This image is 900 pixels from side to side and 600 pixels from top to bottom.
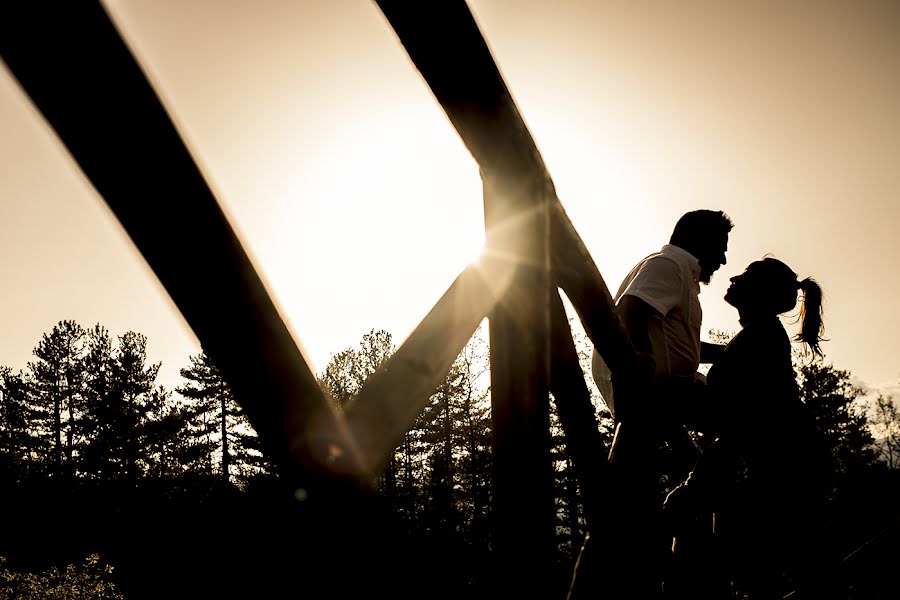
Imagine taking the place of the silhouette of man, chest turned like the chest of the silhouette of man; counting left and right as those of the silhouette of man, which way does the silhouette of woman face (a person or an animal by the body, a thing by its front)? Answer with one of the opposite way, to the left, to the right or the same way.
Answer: the opposite way

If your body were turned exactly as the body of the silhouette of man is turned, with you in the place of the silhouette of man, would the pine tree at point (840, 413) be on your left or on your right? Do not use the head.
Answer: on your left

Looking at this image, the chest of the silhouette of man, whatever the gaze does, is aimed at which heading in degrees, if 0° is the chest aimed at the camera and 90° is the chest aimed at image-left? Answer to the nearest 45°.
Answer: approximately 270°

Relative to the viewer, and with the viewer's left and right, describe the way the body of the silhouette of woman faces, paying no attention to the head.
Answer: facing to the left of the viewer
